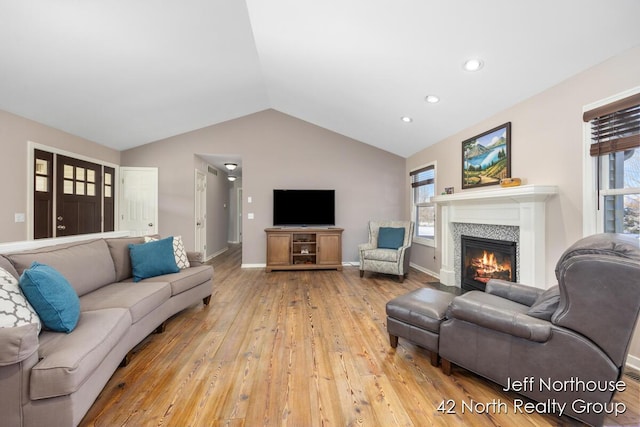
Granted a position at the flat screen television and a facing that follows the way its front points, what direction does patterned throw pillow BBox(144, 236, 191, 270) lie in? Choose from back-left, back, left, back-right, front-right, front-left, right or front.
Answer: front-right

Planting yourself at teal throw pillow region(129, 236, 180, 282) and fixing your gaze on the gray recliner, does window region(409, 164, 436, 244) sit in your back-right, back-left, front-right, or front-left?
front-left

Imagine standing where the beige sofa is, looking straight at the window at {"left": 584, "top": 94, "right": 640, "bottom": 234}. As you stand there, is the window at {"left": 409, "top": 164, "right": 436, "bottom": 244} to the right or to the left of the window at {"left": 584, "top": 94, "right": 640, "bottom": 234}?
left

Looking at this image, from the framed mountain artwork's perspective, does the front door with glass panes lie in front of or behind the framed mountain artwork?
in front

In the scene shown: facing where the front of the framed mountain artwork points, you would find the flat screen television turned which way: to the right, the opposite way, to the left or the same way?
to the left

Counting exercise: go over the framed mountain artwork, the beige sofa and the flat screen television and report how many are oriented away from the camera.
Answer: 0

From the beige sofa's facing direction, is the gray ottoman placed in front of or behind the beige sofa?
in front

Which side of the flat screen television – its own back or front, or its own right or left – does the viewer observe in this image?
front

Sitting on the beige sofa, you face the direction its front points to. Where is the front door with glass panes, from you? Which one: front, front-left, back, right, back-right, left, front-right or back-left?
back-left

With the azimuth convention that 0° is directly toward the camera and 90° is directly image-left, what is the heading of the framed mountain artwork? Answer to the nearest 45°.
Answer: approximately 45°

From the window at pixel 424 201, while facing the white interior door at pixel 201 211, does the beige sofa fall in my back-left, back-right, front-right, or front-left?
front-left

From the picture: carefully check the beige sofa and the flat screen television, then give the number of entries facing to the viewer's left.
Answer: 0

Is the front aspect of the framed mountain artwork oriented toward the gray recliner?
no

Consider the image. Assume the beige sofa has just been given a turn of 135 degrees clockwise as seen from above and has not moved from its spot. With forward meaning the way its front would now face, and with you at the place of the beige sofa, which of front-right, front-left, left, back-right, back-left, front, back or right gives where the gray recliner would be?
back-left

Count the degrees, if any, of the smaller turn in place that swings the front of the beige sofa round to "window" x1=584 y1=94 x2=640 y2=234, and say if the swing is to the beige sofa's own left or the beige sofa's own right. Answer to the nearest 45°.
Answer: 0° — it already faces it

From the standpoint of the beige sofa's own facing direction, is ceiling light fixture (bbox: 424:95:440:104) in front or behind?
in front

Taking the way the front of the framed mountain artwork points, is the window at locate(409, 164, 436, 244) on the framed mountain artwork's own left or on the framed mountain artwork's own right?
on the framed mountain artwork's own right

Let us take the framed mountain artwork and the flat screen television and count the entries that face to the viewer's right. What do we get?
0

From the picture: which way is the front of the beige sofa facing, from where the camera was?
facing the viewer and to the right of the viewer

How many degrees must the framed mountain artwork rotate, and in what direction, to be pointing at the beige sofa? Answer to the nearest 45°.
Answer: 0° — it already faces it
